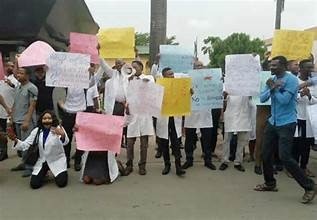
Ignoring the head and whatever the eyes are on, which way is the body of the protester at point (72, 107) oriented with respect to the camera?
toward the camera

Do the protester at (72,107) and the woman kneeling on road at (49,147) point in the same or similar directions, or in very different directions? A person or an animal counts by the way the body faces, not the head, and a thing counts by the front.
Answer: same or similar directions

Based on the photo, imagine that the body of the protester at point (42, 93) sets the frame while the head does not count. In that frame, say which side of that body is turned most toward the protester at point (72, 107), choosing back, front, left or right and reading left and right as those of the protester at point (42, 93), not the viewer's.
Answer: left

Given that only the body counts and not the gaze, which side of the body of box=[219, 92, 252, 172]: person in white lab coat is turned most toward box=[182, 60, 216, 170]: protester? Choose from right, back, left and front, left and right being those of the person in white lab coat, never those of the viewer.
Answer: right

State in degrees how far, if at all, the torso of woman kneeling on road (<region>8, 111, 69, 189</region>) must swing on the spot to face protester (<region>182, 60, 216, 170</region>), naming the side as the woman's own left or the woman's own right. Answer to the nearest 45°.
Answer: approximately 90° to the woman's own left

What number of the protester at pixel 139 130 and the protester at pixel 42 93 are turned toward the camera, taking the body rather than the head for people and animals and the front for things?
2

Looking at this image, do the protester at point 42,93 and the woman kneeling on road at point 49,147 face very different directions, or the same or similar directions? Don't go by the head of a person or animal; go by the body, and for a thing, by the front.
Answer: same or similar directions

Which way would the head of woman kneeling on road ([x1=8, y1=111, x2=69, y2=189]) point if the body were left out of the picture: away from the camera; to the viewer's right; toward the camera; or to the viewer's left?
toward the camera

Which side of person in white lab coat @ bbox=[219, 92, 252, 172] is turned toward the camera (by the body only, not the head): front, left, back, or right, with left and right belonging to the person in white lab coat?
front

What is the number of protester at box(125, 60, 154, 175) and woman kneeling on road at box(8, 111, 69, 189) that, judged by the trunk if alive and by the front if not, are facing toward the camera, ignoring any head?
2

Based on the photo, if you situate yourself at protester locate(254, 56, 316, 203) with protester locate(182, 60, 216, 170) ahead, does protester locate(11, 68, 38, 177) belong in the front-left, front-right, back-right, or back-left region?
front-left

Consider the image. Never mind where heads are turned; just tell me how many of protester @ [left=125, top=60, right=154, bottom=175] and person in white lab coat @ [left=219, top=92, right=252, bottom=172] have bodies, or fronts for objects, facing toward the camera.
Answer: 2

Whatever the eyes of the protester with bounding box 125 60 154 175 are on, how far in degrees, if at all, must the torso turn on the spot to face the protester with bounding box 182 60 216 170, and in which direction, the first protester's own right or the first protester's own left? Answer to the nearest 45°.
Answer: approximately 90° to the first protester's own left

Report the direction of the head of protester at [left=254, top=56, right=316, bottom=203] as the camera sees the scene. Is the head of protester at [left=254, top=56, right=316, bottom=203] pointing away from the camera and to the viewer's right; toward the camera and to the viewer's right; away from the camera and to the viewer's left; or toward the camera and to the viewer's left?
toward the camera and to the viewer's left

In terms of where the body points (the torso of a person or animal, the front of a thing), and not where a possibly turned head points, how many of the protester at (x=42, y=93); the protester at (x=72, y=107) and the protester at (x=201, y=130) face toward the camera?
3

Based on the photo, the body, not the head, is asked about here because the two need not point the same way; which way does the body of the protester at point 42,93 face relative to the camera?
toward the camera

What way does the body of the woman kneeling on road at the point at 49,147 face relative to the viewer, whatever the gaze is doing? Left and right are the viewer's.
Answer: facing the viewer

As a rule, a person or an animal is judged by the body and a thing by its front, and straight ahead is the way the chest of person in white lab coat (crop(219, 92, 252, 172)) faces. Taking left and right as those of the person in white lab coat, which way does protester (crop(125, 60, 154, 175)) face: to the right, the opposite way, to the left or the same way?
the same way
